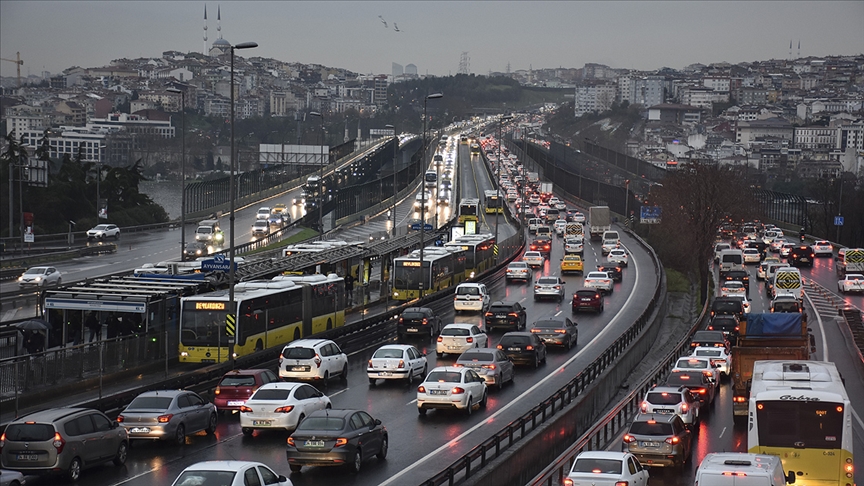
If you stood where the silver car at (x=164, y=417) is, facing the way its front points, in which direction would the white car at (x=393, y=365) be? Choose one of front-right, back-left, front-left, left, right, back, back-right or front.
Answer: front

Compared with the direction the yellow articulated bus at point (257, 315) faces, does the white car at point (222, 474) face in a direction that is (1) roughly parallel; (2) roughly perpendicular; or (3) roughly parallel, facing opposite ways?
roughly parallel, facing opposite ways

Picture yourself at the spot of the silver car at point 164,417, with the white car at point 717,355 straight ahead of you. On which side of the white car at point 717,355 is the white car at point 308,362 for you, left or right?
left

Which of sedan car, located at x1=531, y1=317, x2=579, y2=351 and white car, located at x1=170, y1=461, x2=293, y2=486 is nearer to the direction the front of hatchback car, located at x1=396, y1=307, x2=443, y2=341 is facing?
the sedan car

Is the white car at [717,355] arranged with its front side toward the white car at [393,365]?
no

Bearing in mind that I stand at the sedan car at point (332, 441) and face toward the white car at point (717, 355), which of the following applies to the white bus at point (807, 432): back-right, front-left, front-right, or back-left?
front-right

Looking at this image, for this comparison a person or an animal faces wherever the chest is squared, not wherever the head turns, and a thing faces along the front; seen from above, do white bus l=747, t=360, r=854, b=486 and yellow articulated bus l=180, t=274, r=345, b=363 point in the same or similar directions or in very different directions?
very different directions

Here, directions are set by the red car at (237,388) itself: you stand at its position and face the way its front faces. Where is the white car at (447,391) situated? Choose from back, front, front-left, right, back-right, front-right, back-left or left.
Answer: front-right

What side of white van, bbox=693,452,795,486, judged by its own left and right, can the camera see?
back

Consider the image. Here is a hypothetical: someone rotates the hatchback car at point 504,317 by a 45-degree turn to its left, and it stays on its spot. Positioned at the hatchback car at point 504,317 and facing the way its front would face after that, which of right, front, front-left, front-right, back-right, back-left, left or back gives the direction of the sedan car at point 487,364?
back

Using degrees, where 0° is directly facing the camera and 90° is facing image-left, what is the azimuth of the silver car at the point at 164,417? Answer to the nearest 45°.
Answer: approximately 225°

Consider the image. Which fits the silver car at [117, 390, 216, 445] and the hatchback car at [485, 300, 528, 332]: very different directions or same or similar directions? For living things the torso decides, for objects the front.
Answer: same or similar directions

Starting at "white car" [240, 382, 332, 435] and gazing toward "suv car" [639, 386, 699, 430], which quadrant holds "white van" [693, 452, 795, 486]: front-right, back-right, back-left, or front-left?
front-right

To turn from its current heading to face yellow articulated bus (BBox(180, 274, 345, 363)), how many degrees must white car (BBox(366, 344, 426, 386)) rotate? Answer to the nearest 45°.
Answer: approximately 90° to its left

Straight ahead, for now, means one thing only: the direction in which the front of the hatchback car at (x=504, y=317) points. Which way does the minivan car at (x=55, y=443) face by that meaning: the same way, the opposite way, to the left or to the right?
the same way

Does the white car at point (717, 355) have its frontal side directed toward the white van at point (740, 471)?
no

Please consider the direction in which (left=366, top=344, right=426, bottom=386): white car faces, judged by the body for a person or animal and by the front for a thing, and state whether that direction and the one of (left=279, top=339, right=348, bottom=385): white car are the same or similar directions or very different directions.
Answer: same or similar directions

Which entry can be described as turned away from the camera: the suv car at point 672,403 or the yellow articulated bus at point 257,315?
the suv car

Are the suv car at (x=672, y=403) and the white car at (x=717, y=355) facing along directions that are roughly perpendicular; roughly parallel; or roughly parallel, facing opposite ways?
roughly parallel

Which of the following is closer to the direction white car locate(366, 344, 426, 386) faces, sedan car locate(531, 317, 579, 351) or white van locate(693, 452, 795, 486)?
the sedan car

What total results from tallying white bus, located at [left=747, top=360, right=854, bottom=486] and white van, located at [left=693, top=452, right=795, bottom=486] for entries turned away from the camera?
2
